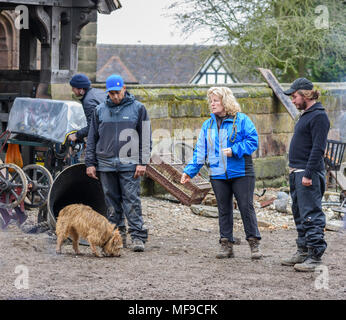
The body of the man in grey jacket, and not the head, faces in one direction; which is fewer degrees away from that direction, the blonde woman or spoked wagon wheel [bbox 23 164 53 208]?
the blonde woman

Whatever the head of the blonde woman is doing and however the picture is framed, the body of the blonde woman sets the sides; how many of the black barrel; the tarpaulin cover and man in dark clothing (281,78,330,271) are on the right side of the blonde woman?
2

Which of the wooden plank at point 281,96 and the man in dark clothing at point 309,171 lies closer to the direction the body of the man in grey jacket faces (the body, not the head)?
the man in dark clothing

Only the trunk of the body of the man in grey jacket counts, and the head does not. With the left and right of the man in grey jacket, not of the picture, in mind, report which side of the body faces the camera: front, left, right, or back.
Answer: front

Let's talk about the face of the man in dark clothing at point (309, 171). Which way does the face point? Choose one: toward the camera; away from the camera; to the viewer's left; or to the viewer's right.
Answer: to the viewer's left

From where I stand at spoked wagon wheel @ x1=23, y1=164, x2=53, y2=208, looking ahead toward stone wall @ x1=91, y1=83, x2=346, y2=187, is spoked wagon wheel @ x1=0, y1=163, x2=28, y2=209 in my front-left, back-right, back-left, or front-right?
back-left

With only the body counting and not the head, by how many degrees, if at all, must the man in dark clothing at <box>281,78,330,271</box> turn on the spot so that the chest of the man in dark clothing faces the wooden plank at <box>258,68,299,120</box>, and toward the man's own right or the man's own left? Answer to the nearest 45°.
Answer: approximately 90° to the man's own right

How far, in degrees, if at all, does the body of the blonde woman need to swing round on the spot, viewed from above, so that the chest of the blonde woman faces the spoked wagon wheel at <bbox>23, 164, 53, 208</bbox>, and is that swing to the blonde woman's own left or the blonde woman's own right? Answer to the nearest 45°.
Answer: approximately 90° to the blonde woman's own right

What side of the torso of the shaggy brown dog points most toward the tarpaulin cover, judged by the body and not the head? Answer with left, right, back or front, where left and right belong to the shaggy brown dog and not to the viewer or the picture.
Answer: left

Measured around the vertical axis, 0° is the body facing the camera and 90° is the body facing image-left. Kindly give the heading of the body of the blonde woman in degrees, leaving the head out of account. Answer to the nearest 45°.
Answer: approximately 45°

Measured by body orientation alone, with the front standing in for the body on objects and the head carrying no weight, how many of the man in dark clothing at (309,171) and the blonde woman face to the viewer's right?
0

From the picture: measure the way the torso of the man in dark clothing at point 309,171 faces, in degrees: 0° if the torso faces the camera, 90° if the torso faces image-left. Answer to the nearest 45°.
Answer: approximately 90°
